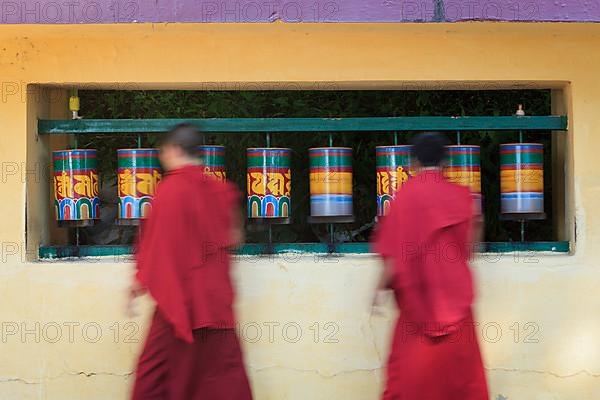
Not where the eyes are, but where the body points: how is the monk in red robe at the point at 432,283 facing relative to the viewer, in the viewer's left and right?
facing away from the viewer

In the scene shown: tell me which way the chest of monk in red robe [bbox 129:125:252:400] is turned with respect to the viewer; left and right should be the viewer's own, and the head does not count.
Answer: facing away from the viewer and to the left of the viewer

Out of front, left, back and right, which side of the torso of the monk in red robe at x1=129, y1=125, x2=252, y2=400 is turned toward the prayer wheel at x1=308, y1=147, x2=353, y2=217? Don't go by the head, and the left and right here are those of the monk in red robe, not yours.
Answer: right

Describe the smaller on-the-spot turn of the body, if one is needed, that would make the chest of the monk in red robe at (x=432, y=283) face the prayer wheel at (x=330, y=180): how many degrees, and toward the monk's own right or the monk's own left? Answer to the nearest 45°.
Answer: approximately 45° to the monk's own left

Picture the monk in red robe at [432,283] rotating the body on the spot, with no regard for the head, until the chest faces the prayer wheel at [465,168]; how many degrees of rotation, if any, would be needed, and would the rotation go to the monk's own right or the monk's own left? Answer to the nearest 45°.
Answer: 0° — they already face it

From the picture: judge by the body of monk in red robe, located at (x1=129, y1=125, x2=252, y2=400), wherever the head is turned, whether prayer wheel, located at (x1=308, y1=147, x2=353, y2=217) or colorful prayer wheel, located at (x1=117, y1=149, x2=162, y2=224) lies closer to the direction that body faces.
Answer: the colorful prayer wheel
